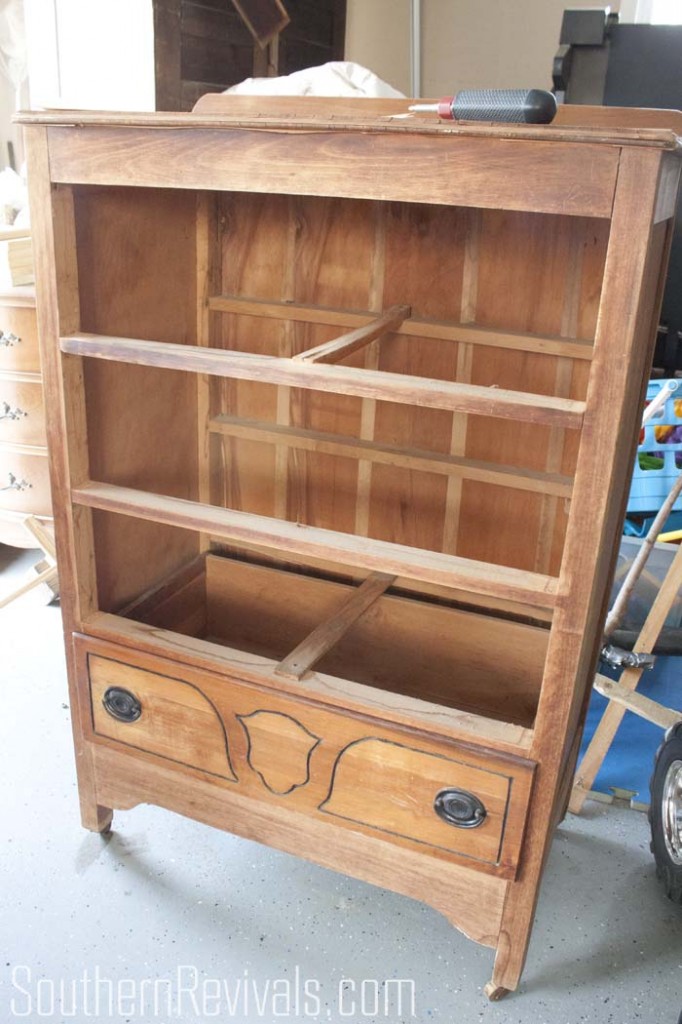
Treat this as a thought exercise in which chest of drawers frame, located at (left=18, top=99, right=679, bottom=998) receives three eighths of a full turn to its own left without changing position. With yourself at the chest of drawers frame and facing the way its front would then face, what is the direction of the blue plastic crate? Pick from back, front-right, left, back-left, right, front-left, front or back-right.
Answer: front-left

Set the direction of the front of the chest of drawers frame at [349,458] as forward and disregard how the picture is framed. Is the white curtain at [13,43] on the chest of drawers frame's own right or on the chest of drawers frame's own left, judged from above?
on the chest of drawers frame's own right

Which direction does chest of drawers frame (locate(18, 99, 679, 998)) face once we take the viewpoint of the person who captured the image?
facing the viewer and to the left of the viewer
